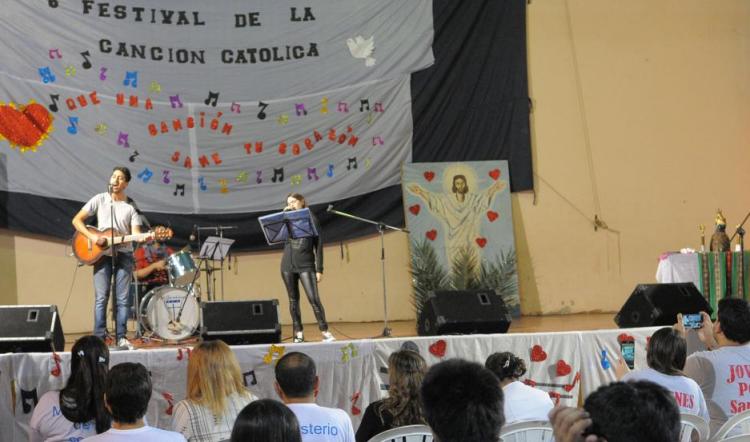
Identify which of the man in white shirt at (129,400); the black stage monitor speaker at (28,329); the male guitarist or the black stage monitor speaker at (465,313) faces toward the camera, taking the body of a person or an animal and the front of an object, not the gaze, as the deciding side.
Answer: the male guitarist

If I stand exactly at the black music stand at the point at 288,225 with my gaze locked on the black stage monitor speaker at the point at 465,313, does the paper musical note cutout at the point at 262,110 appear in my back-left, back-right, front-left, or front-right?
back-left

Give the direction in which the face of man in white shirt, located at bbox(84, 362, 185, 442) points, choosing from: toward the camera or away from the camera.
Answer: away from the camera

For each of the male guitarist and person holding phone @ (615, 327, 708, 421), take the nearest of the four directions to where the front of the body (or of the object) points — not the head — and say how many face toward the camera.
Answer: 1

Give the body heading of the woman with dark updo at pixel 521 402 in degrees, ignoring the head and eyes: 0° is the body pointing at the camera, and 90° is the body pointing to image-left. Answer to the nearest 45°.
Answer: approximately 135°

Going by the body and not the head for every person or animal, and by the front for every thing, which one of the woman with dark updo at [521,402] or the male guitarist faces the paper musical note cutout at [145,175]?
the woman with dark updo

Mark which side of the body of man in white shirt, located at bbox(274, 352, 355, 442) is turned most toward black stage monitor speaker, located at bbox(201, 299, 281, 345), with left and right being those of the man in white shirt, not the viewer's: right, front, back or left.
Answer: front

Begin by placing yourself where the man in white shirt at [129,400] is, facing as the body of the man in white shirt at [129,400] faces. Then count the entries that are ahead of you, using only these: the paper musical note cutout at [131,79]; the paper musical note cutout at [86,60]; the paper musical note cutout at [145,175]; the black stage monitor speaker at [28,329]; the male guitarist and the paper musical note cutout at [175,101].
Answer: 6

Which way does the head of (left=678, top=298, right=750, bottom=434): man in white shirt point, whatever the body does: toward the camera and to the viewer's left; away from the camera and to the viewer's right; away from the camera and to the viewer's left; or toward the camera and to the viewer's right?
away from the camera and to the viewer's left

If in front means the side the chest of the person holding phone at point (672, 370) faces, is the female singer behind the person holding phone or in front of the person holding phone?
in front

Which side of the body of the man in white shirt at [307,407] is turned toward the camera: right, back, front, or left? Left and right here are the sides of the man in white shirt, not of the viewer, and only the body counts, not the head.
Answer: back

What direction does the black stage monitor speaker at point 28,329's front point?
away from the camera

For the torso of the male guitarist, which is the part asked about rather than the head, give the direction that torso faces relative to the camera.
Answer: toward the camera

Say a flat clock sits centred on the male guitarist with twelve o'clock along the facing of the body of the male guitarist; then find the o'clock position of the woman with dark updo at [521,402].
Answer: The woman with dark updo is roughly at 11 o'clock from the male guitarist.

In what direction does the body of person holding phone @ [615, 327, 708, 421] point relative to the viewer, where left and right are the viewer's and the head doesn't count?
facing away from the viewer and to the left of the viewer

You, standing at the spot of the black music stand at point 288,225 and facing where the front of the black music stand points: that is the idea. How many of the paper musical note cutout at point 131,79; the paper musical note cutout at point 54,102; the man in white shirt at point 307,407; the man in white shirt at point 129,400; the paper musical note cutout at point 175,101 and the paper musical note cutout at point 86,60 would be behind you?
2

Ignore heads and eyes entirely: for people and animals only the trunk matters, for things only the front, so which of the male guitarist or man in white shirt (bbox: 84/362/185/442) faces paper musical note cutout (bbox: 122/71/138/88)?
the man in white shirt

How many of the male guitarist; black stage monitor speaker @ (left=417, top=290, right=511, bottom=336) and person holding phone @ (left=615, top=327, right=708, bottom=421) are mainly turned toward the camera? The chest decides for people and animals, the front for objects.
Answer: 1
